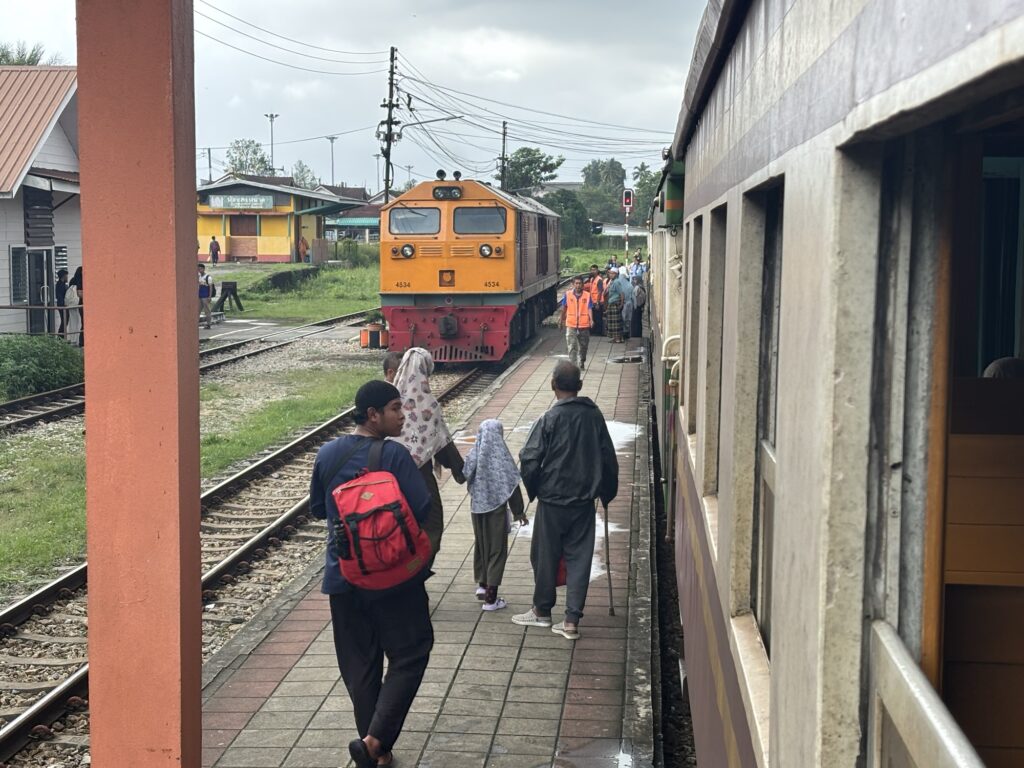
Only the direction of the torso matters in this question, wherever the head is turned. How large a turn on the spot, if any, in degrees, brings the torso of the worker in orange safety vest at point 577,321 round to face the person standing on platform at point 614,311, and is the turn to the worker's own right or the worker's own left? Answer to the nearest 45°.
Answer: approximately 180°

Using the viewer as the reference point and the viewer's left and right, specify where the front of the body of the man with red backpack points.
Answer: facing away from the viewer

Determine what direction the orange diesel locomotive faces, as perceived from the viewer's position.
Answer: facing the viewer

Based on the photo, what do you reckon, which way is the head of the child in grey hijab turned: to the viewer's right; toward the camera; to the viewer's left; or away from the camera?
away from the camera

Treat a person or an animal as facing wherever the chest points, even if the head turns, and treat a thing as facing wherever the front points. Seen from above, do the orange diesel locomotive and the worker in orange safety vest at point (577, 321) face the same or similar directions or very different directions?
same or similar directions

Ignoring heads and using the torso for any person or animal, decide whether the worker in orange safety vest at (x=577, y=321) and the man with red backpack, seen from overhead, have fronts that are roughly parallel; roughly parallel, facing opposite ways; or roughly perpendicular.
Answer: roughly parallel, facing opposite ways

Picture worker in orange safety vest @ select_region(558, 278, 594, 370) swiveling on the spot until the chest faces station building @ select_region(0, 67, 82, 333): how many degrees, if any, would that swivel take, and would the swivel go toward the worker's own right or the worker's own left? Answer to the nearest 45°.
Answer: approximately 90° to the worker's own right

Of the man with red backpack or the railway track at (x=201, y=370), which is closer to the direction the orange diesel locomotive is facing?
the man with red backpack

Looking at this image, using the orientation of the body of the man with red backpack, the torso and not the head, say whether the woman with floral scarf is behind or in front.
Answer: in front

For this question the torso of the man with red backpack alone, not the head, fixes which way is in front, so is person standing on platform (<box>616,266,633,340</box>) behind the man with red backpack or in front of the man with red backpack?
in front

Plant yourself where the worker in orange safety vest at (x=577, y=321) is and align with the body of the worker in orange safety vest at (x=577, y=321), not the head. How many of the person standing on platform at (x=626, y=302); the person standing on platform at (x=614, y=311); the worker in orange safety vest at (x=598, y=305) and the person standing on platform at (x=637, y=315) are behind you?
4

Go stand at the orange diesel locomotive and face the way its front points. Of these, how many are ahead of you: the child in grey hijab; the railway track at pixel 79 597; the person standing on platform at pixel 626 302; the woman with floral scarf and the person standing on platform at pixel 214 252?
3

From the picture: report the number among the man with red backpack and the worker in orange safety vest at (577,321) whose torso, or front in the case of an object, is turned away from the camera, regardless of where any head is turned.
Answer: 1

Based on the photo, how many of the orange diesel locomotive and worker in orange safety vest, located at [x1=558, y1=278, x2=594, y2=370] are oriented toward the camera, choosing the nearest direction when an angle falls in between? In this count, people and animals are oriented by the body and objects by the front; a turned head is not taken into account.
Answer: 2

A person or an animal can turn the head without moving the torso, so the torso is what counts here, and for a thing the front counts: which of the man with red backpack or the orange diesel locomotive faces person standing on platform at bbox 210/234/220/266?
the man with red backpack

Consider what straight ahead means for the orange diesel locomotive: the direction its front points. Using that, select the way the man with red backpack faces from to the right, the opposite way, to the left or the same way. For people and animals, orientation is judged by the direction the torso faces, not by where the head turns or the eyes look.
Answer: the opposite way

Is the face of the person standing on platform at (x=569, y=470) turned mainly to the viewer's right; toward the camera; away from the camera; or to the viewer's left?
away from the camera

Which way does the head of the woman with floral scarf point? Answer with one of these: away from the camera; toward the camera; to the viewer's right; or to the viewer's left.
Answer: away from the camera

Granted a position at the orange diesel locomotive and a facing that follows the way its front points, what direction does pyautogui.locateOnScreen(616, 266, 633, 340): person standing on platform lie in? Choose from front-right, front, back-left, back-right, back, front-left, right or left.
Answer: front-left

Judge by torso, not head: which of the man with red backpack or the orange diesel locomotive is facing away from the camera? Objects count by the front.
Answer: the man with red backpack

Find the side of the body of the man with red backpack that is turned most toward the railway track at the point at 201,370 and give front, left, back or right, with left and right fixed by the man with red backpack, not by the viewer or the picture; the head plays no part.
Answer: front

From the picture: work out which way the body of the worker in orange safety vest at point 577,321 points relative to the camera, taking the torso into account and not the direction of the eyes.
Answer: toward the camera
